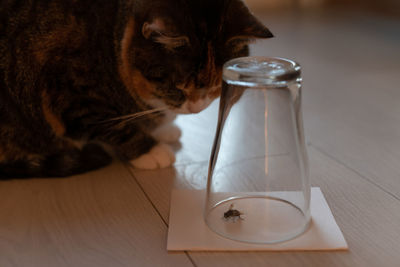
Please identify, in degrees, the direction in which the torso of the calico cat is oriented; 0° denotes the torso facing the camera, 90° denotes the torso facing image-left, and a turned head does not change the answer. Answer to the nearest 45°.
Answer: approximately 270°
